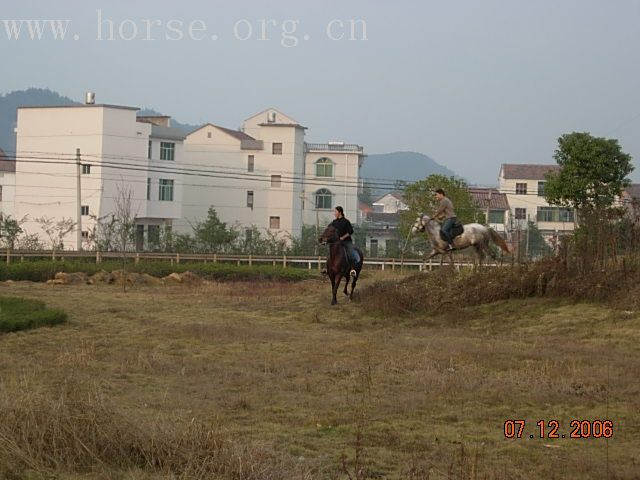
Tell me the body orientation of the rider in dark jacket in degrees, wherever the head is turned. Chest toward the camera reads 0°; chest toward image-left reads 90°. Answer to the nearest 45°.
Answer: approximately 45°

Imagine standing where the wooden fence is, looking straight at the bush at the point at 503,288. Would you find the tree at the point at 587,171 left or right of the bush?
left

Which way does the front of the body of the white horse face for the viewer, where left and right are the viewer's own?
facing to the left of the viewer

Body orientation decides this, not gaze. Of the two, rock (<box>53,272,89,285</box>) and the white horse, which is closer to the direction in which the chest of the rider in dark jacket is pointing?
the rock

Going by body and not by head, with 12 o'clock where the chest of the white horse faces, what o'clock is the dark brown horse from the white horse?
The dark brown horse is roughly at 11 o'clock from the white horse.

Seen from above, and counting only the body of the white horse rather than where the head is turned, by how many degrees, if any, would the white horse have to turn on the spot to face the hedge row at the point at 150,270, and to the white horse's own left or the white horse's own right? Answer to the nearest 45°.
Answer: approximately 45° to the white horse's own right

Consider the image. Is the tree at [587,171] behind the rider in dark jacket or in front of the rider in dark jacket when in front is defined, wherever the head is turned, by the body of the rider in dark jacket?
behind

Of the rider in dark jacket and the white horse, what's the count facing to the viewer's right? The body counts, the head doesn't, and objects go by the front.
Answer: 0
